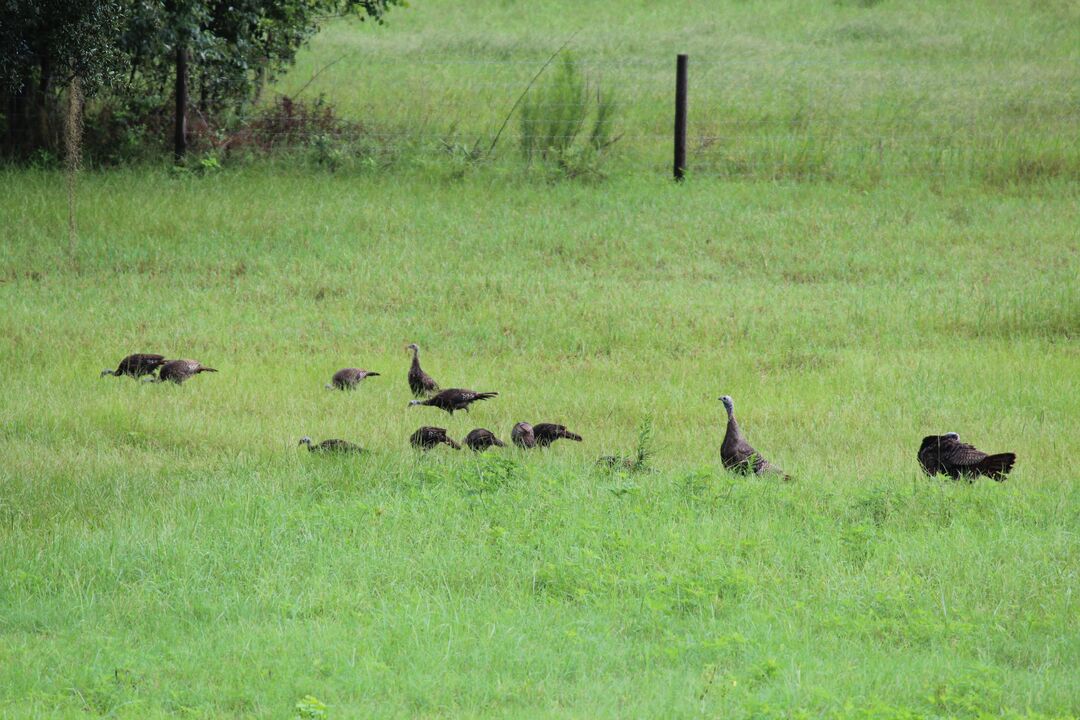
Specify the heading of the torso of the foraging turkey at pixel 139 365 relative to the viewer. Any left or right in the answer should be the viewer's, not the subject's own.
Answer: facing to the left of the viewer

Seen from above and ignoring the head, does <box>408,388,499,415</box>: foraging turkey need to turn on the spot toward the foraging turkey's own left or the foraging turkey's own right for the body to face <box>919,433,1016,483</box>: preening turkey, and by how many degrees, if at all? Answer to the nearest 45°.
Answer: approximately 135° to the foraging turkey's own left

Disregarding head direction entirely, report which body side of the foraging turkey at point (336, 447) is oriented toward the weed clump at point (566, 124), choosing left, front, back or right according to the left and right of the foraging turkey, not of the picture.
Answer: right

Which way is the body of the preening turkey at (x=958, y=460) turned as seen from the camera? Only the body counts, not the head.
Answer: to the viewer's left

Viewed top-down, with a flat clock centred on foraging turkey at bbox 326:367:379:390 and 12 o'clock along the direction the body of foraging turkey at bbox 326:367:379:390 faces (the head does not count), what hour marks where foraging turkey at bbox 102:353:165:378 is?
foraging turkey at bbox 102:353:165:378 is roughly at 12 o'clock from foraging turkey at bbox 326:367:379:390.

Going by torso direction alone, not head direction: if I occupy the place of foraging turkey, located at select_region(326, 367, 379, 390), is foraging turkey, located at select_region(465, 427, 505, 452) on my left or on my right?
on my left

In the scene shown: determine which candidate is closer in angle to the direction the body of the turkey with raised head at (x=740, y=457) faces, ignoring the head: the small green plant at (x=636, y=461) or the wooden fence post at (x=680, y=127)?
the small green plant

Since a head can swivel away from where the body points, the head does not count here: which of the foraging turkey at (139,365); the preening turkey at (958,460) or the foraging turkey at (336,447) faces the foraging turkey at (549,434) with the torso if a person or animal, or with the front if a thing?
the preening turkey at (958,460)

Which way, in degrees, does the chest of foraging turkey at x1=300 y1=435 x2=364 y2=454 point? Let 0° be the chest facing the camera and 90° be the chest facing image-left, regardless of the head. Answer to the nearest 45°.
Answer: approximately 90°

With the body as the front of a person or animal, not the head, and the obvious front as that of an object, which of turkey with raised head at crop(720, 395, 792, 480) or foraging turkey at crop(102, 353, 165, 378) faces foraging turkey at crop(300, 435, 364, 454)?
the turkey with raised head

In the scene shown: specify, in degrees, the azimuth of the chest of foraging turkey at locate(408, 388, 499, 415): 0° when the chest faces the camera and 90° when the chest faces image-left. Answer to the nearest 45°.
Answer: approximately 90°

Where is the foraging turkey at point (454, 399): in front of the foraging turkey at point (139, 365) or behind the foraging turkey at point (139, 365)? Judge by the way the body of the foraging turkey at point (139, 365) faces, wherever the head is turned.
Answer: behind

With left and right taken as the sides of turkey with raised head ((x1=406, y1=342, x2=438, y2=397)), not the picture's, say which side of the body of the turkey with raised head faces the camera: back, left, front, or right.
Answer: left

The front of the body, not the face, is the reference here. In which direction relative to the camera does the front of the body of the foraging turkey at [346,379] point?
to the viewer's left

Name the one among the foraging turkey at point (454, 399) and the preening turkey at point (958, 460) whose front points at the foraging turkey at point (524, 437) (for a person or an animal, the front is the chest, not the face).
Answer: the preening turkey at point (958, 460)

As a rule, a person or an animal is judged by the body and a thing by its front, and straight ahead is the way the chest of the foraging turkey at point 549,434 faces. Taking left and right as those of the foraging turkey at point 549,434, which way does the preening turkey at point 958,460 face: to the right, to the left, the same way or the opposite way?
the same way

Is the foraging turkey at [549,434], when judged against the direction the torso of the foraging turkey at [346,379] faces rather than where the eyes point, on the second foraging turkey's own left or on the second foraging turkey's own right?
on the second foraging turkey's own left

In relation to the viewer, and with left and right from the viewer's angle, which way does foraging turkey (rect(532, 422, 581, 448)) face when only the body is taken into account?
facing to the left of the viewer

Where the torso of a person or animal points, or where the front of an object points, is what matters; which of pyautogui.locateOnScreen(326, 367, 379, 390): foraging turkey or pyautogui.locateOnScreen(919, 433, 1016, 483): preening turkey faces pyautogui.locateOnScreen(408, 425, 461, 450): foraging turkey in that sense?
pyautogui.locateOnScreen(919, 433, 1016, 483): preening turkey

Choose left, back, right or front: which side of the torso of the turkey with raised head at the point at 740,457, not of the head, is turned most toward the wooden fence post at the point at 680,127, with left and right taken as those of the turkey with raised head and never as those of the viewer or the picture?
right
